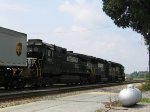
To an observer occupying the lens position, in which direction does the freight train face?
facing away from the viewer and to the right of the viewer

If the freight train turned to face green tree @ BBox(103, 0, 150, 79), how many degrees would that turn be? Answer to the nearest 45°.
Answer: approximately 45° to its right
